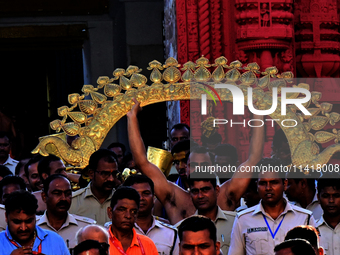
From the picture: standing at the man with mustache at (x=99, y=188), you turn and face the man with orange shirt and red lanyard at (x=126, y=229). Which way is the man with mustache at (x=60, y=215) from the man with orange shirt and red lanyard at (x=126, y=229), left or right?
right

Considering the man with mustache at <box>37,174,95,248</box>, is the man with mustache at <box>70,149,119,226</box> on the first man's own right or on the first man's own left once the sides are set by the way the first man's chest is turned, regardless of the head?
on the first man's own left

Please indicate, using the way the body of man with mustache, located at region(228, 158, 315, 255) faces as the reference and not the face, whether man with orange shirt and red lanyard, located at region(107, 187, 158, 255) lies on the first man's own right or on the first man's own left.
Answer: on the first man's own right

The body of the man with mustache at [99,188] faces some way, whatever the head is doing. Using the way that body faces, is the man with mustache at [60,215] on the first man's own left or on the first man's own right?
on the first man's own right

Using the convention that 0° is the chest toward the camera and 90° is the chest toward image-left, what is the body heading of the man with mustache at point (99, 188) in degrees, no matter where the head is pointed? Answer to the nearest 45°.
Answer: approximately 315°

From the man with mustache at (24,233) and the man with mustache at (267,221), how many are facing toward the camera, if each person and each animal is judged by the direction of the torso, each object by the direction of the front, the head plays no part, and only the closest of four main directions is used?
2

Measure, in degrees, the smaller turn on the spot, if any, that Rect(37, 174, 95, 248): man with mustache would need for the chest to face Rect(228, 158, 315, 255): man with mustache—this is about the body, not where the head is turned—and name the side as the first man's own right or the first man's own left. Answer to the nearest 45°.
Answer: approximately 45° to the first man's own left

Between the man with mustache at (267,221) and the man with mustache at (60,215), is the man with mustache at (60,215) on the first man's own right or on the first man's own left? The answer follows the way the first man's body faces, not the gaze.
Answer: on the first man's own right

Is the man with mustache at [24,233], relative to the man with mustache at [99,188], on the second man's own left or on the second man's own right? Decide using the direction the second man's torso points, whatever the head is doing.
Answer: on the second man's own right

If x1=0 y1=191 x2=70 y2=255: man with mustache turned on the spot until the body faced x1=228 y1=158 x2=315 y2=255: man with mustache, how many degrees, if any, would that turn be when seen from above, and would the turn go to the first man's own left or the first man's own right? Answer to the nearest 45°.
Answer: approximately 90° to the first man's own left
